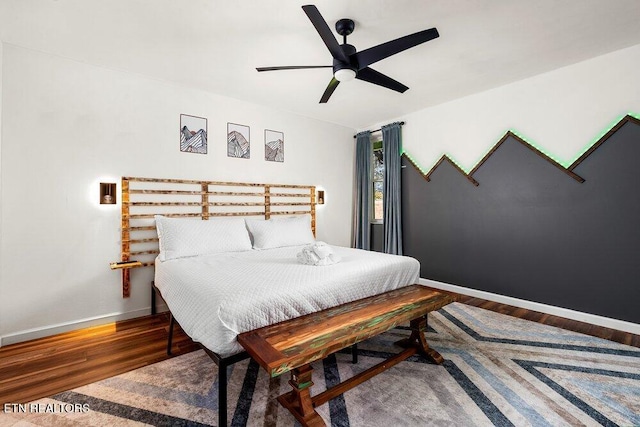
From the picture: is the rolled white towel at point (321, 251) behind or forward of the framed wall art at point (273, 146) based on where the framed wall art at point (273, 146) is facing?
forward

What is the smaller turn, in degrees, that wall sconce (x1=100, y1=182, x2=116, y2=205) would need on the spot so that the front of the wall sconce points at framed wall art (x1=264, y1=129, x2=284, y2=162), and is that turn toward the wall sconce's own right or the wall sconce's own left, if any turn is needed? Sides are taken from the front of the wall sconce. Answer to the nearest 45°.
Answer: approximately 90° to the wall sconce's own left

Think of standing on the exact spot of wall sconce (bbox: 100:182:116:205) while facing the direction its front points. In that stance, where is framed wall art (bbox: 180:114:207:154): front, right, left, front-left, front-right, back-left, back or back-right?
left

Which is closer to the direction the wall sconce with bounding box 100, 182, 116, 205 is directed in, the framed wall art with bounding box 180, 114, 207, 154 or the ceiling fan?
the ceiling fan

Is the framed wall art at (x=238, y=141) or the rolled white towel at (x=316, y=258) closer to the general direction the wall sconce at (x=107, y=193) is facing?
the rolled white towel

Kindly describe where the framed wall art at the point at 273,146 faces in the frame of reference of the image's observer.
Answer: facing the viewer and to the right of the viewer

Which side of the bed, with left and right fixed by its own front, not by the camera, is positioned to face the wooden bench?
front

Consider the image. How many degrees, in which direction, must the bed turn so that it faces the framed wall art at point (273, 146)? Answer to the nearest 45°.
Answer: approximately 135° to its left

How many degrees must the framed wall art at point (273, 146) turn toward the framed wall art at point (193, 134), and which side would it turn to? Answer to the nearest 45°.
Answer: approximately 90° to its right

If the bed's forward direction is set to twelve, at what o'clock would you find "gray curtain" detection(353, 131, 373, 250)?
The gray curtain is roughly at 9 o'clock from the bed.

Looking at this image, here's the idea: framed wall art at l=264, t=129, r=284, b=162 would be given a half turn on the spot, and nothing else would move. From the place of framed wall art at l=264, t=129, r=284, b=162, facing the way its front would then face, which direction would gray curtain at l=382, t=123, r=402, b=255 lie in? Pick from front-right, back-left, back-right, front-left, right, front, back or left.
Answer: back-right

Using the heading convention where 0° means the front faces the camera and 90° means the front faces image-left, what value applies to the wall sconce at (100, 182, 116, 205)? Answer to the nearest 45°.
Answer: approximately 0°
